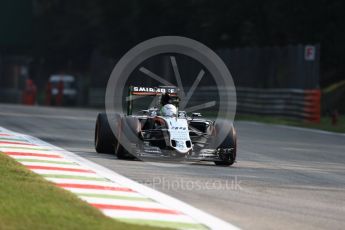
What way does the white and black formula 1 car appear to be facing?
toward the camera

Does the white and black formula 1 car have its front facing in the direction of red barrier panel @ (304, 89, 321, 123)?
no

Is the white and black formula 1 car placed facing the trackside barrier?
no
